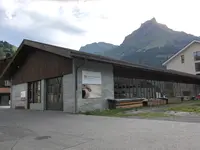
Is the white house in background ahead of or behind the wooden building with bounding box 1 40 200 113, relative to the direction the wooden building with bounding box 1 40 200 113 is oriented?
behind

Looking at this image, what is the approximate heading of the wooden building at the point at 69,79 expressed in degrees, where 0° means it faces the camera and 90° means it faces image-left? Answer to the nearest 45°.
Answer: approximately 45°
